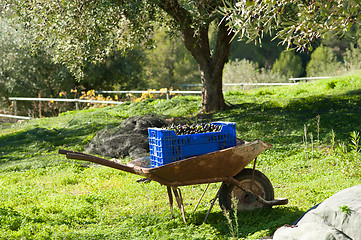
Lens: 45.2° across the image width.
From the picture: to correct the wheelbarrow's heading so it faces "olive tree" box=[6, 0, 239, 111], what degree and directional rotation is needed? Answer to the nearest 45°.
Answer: approximately 90° to its left

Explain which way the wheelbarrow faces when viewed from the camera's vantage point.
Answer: facing to the right of the viewer

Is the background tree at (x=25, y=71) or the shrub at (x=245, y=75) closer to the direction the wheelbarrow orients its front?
the shrub

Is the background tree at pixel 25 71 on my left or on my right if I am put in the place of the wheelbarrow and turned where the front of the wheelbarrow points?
on my left

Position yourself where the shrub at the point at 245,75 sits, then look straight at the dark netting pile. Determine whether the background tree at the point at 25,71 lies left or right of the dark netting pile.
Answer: right

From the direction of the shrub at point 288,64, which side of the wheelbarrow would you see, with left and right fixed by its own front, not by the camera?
left

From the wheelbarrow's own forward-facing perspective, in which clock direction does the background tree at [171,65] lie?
The background tree is roughly at 9 o'clock from the wheelbarrow.

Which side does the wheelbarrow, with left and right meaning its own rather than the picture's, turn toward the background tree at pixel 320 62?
left

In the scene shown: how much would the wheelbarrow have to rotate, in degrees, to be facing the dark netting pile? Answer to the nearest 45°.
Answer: approximately 90° to its left
